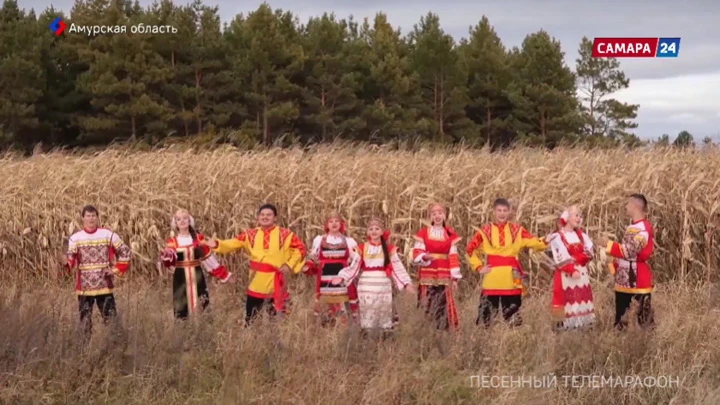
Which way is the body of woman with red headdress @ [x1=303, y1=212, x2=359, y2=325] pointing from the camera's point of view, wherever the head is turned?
toward the camera

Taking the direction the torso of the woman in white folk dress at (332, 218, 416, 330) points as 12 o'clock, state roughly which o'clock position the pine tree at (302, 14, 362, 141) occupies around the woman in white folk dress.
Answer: The pine tree is roughly at 6 o'clock from the woman in white folk dress.

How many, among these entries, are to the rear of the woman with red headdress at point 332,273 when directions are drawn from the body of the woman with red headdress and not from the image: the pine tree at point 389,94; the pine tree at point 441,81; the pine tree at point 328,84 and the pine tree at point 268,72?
4

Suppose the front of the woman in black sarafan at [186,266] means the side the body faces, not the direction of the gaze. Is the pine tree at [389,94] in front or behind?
behind

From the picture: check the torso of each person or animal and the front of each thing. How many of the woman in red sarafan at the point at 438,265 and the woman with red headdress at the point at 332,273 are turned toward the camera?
2

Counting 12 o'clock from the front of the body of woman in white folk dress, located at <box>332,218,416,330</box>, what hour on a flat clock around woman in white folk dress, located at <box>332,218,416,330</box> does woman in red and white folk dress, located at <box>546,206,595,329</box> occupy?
woman in red and white folk dress, located at <box>546,206,595,329</box> is roughly at 9 o'clock from woman in white folk dress, located at <box>332,218,416,330</box>.

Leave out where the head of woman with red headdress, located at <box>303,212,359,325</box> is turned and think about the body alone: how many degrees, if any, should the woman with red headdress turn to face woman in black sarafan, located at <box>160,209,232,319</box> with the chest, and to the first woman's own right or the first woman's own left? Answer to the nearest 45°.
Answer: approximately 90° to the first woman's own right

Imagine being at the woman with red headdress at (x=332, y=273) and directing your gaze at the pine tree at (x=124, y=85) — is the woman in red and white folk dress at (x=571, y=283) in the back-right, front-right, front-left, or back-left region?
back-right

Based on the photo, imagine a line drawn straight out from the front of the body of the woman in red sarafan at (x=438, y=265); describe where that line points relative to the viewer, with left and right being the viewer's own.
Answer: facing the viewer

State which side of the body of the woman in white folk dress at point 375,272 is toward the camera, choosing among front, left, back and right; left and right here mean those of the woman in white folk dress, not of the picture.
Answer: front

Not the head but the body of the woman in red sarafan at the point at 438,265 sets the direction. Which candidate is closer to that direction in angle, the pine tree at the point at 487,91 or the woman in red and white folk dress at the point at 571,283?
the woman in red and white folk dress
